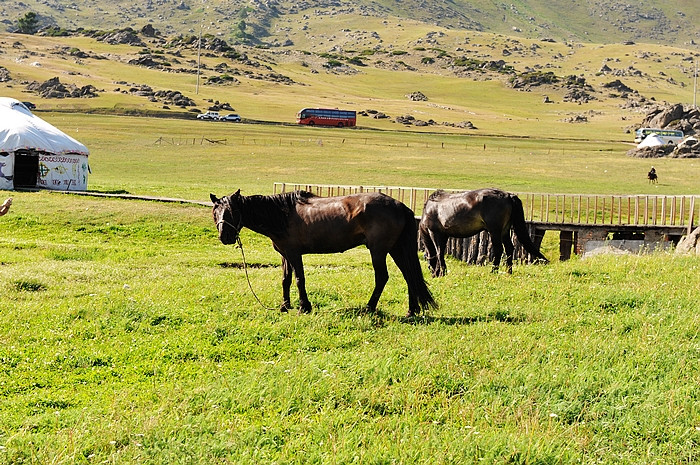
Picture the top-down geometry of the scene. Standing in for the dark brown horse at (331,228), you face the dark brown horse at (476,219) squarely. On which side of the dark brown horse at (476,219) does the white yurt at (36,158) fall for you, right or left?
left

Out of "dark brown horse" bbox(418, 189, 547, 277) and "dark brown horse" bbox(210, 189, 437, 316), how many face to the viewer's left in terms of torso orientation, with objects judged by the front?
2

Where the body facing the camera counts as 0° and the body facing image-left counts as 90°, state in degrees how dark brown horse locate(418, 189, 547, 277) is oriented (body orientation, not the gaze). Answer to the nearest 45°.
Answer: approximately 90°

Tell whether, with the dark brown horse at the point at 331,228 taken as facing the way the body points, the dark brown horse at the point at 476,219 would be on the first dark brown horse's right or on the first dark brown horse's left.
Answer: on the first dark brown horse's right

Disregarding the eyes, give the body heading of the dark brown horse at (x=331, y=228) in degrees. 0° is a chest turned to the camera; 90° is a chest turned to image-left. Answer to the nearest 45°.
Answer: approximately 90°

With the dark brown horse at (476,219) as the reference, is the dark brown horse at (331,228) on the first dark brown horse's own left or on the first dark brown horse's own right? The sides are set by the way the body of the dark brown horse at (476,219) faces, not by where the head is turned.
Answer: on the first dark brown horse's own left

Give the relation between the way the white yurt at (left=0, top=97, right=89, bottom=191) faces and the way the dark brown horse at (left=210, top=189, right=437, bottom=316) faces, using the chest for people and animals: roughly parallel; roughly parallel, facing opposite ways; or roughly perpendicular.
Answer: roughly perpendicular

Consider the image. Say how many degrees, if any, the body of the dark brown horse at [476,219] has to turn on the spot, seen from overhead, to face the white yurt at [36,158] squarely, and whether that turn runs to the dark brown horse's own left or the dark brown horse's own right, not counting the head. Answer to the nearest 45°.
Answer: approximately 45° to the dark brown horse's own right

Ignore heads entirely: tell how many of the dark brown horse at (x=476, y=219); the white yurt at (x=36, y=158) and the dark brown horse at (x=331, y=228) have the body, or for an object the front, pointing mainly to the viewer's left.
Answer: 2

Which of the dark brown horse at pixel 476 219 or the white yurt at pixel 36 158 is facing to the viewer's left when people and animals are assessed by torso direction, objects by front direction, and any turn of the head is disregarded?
the dark brown horse
